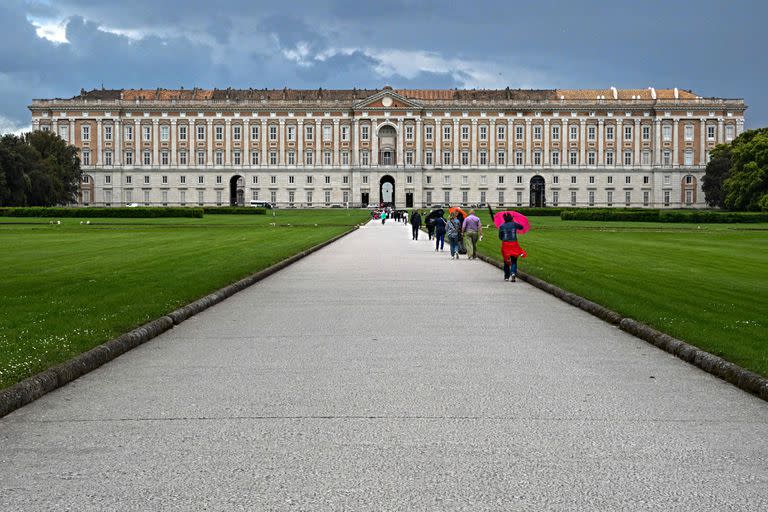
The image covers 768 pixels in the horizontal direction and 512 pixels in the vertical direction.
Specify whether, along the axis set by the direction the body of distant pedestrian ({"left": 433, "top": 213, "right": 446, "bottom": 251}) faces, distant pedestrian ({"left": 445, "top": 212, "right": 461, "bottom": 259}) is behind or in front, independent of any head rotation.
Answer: behind

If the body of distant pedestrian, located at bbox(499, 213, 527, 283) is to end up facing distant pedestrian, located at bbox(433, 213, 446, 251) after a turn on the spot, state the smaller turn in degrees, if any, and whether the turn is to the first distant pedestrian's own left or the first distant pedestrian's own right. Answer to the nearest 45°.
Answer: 0° — they already face them

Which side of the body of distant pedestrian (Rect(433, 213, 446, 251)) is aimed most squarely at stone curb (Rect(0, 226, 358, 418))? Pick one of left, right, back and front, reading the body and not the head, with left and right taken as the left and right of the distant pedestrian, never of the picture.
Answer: back

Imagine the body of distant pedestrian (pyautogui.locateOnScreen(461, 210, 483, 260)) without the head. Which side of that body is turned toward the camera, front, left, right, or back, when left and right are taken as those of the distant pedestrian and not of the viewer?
back

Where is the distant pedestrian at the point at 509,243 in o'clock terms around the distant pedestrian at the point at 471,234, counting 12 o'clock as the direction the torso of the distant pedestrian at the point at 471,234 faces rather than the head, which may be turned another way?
the distant pedestrian at the point at 509,243 is roughly at 6 o'clock from the distant pedestrian at the point at 471,234.

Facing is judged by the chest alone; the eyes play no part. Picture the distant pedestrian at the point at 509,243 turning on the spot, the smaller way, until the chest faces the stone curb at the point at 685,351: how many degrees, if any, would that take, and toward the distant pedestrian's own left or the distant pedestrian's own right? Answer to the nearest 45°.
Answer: approximately 180°

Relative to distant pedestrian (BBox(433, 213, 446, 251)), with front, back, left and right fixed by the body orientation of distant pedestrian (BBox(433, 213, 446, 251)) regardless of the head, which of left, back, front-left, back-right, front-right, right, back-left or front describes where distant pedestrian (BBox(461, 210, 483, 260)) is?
back

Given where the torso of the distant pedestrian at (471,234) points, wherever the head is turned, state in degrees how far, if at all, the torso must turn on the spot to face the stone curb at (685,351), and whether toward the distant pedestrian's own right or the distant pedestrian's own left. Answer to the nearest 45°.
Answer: approximately 180°

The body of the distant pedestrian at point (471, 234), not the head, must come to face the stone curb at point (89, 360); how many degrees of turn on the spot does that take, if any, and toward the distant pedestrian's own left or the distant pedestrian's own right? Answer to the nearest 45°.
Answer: approximately 180°

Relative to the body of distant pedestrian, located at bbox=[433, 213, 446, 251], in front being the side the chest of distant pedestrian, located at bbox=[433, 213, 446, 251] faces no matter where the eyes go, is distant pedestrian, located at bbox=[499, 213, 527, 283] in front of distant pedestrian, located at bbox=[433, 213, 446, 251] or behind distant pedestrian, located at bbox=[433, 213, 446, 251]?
behind

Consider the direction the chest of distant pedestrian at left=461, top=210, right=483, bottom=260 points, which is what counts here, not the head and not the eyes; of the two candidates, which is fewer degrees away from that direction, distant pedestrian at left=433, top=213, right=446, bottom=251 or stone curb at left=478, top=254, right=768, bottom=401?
the distant pedestrian

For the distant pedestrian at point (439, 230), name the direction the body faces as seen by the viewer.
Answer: away from the camera

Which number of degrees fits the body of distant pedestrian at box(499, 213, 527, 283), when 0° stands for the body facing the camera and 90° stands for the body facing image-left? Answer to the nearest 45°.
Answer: approximately 180°
